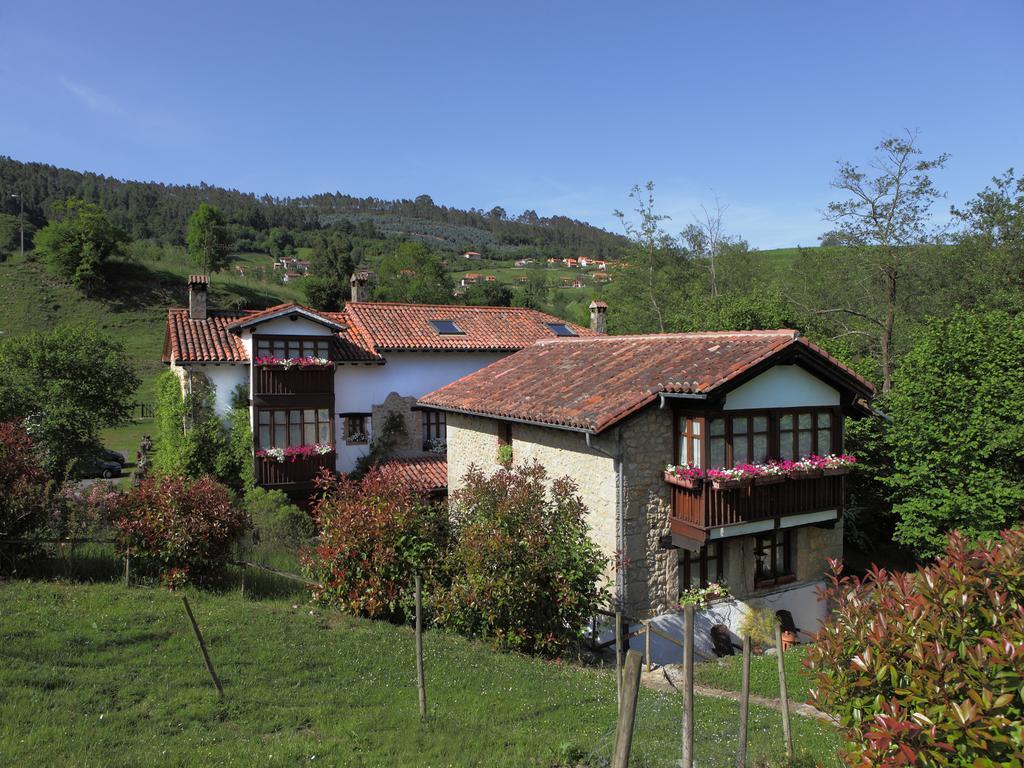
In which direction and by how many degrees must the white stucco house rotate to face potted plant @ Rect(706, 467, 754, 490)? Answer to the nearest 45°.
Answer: approximately 45° to its left

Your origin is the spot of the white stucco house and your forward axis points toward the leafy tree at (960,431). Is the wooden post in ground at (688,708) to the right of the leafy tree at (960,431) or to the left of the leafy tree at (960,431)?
right

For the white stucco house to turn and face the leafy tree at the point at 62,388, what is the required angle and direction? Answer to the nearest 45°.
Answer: approximately 90° to its right

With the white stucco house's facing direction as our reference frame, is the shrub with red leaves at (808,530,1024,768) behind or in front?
in front

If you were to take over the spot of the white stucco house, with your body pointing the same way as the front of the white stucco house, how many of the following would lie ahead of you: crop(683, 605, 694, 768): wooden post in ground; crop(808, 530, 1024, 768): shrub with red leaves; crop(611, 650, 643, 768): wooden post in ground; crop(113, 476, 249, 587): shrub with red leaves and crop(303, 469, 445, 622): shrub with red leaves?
5

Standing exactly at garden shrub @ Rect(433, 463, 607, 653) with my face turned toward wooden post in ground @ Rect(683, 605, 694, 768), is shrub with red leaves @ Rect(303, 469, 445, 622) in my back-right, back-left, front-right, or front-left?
back-right

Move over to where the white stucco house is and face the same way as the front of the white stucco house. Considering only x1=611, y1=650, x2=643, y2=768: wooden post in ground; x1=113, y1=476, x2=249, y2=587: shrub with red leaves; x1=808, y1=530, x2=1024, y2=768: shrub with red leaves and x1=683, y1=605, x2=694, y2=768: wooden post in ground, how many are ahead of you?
4

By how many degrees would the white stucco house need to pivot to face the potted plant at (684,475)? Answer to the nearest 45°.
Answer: approximately 45° to its left

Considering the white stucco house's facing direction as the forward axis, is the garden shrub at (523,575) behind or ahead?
ahead

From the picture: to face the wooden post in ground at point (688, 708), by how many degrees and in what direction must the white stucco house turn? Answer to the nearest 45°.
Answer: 0° — it already faces it

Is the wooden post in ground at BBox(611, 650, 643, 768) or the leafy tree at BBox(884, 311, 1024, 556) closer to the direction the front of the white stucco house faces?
the wooden post in ground

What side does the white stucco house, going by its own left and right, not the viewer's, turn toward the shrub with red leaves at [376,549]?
front

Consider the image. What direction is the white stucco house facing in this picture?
toward the camera
